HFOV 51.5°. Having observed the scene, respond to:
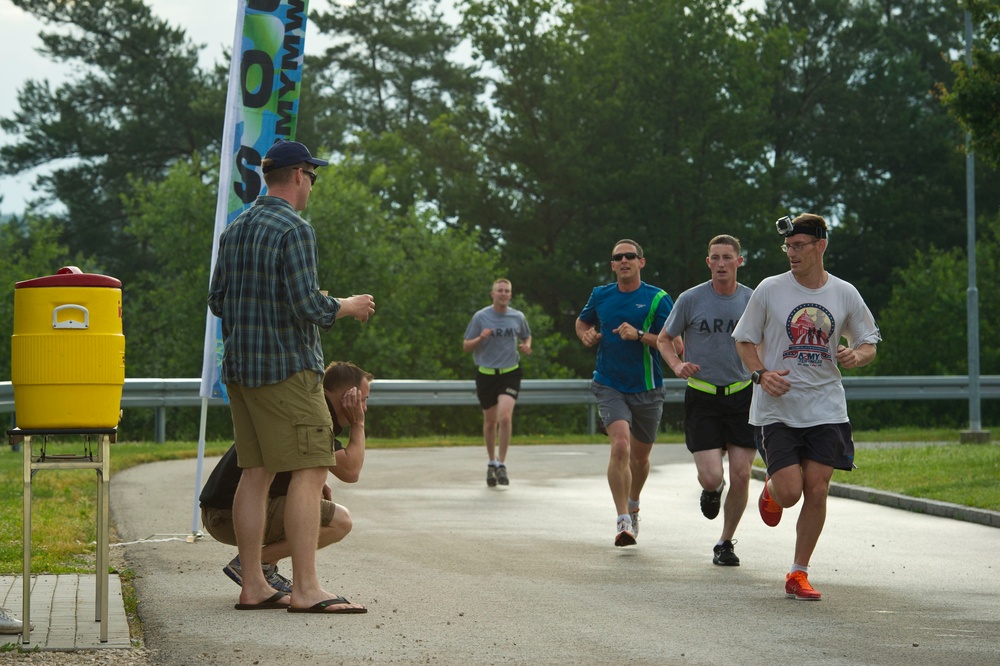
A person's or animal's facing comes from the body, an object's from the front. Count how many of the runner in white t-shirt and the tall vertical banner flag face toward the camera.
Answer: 2

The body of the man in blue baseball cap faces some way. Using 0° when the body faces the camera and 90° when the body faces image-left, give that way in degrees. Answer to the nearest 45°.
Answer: approximately 225°

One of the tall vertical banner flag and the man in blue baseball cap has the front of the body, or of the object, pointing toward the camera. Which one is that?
the tall vertical banner flag

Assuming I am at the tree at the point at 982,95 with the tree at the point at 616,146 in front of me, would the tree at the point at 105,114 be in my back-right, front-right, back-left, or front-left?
front-left

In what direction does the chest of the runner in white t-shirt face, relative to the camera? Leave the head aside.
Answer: toward the camera

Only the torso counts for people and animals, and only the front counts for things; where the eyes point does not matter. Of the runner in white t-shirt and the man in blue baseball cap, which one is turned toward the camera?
the runner in white t-shirt

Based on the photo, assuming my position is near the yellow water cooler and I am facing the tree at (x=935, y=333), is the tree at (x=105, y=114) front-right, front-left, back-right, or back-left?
front-left

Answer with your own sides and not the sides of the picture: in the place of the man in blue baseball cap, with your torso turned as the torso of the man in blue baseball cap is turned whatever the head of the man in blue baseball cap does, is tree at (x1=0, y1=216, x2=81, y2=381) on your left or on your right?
on your left

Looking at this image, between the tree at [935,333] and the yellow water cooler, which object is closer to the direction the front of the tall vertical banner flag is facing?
the yellow water cooler

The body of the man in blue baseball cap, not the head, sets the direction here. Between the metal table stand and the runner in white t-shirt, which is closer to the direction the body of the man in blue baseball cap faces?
the runner in white t-shirt

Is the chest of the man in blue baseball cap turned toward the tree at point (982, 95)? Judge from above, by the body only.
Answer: yes

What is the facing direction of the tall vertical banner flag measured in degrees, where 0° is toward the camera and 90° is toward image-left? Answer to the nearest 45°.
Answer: approximately 0°

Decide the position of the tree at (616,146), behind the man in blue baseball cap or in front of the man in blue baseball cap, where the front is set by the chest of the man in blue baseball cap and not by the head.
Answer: in front

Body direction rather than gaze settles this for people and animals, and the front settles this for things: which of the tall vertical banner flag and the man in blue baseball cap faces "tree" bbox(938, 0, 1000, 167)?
the man in blue baseball cap

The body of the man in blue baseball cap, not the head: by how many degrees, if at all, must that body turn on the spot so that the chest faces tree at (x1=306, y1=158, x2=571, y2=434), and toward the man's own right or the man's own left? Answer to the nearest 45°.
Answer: approximately 45° to the man's own left

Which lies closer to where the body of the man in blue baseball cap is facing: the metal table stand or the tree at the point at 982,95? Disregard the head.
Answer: the tree

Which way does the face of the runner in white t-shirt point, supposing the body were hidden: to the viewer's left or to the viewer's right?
to the viewer's left
